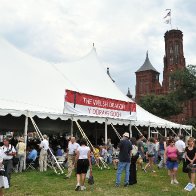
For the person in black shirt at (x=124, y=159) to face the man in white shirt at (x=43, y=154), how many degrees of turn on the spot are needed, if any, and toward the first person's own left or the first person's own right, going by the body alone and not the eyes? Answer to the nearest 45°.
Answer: approximately 45° to the first person's own left

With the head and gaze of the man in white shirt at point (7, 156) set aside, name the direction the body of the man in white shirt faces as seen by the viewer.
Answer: toward the camera

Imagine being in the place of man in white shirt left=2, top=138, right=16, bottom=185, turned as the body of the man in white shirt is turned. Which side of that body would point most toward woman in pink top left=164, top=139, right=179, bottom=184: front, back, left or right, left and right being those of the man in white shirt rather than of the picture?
left

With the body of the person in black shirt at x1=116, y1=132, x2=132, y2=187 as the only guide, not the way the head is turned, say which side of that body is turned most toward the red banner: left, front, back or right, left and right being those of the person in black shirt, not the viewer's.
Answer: front

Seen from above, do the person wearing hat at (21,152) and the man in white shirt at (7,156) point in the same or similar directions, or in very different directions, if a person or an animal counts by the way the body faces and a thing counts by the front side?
very different directions

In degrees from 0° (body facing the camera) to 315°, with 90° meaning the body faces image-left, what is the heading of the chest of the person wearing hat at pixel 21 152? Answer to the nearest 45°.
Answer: approximately 180°

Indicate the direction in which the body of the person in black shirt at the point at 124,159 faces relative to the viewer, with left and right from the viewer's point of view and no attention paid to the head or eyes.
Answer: facing away from the viewer

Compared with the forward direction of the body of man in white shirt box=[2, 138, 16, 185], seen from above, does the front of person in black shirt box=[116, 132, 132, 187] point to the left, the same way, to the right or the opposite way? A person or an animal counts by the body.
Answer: the opposite way

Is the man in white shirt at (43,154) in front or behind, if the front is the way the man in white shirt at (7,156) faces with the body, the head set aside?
behind

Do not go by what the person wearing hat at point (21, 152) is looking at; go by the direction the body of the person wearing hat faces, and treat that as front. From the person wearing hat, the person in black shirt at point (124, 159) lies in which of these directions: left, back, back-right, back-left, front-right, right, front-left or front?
back-right
